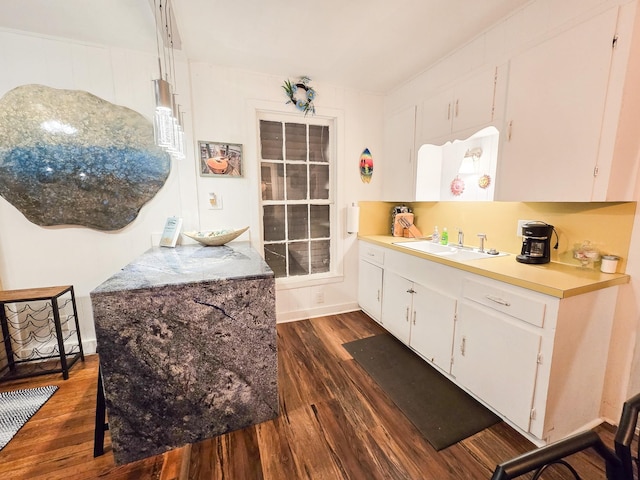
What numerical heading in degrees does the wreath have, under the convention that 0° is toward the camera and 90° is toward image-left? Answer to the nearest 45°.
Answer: approximately 0°

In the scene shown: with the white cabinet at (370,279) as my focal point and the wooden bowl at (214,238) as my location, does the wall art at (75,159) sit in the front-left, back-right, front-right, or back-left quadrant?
back-left

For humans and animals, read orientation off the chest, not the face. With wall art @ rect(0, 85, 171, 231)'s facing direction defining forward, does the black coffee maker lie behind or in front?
in front

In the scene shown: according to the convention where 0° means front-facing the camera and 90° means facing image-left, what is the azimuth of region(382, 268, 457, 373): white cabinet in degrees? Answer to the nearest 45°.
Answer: approximately 45°

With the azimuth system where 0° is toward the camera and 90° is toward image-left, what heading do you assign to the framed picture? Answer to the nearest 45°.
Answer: approximately 0°

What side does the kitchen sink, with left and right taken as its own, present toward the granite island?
front

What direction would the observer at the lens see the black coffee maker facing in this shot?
facing the viewer and to the left of the viewer

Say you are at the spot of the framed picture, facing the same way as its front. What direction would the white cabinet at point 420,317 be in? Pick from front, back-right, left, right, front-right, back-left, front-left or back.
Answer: front-left
